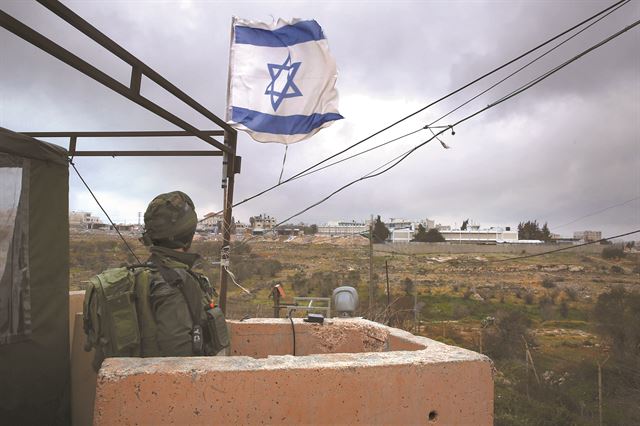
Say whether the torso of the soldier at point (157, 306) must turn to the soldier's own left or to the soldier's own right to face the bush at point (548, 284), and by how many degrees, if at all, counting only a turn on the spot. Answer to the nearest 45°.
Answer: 0° — they already face it

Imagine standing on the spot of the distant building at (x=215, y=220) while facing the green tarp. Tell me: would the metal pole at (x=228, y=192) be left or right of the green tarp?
left

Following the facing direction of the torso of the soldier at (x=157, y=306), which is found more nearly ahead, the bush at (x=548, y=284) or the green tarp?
the bush

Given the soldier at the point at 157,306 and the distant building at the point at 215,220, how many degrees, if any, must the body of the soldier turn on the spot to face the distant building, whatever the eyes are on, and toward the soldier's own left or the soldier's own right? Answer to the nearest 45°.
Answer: approximately 45° to the soldier's own left

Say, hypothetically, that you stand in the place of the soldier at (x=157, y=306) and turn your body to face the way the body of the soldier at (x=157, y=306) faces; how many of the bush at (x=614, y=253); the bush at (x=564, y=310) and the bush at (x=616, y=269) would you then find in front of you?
3

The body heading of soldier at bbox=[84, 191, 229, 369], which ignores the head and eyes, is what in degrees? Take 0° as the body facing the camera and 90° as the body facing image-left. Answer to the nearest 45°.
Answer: approximately 225°
